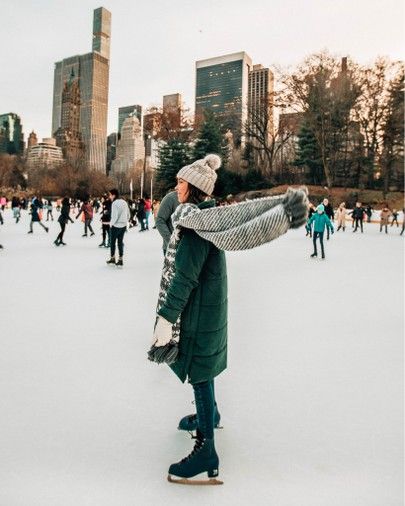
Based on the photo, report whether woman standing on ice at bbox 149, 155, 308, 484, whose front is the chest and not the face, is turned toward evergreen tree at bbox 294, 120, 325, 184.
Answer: no

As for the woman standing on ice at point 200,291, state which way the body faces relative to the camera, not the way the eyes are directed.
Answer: to the viewer's left

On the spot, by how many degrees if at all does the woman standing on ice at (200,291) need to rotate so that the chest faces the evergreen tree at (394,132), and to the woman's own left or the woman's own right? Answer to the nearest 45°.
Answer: approximately 90° to the woman's own right

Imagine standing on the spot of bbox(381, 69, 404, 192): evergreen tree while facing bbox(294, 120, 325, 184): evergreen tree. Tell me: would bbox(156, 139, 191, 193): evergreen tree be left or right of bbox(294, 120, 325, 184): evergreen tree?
left

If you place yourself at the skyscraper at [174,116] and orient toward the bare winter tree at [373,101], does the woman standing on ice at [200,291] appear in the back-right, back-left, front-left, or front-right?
front-right

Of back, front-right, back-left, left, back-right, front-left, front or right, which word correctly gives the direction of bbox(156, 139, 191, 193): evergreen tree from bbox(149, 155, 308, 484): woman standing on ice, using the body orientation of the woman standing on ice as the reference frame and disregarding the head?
right

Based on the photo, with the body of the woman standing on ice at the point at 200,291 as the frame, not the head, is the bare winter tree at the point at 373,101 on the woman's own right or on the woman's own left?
on the woman's own right

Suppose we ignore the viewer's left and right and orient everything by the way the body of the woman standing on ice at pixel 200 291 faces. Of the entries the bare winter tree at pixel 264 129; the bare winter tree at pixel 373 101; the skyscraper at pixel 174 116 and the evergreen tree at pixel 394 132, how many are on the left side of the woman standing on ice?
0

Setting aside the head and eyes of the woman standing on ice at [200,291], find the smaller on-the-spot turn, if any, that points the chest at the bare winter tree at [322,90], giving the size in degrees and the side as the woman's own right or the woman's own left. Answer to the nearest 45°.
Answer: approximately 90° to the woman's own right
